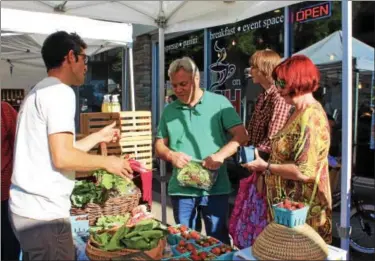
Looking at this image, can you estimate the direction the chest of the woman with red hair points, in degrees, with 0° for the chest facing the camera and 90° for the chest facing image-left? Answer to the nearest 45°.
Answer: approximately 90°

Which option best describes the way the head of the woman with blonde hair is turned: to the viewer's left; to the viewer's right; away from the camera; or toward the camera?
to the viewer's left

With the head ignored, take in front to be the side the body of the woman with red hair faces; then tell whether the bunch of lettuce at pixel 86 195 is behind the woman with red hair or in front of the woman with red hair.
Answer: in front

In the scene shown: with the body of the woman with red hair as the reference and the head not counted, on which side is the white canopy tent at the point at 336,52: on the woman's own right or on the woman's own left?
on the woman's own right

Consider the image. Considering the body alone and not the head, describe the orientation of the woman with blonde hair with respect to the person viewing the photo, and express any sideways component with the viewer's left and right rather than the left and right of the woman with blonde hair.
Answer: facing to the left of the viewer

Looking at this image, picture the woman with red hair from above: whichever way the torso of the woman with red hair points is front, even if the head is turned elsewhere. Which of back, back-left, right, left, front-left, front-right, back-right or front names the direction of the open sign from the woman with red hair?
right

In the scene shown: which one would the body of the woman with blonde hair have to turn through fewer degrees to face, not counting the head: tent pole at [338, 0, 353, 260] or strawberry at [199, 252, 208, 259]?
the strawberry

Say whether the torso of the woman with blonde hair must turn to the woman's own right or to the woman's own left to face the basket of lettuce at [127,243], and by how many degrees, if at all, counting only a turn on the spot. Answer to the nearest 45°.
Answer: approximately 45° to the woman's own left

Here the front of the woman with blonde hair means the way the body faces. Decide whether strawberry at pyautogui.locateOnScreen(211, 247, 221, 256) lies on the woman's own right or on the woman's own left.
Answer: on the woman's own left

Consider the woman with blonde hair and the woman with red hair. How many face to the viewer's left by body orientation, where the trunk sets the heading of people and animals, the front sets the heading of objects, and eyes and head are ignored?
2
